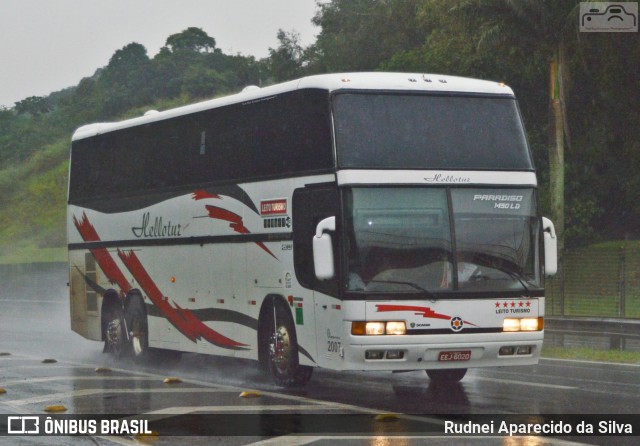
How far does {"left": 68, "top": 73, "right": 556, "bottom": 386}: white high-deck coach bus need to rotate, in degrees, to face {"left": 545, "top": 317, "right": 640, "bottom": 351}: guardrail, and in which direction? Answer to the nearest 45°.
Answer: approximately 90° to its left

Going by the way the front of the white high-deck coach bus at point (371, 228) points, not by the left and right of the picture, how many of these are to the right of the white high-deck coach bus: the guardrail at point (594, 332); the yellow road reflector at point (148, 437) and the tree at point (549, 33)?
1

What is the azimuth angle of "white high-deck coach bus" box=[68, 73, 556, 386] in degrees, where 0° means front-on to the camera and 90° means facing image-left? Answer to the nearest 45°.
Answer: approximately 315°

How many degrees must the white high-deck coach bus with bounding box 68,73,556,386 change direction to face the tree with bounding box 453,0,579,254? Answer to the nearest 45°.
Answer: approximately 135° to its left
